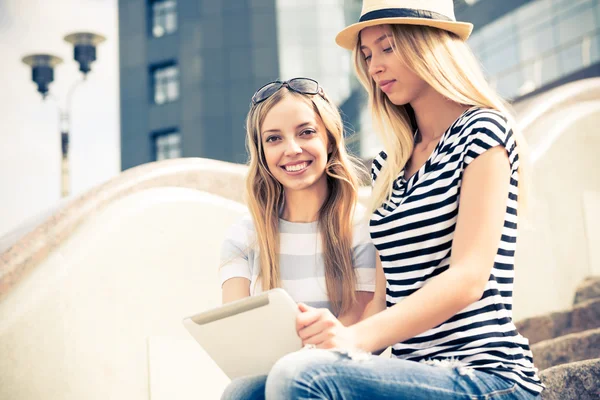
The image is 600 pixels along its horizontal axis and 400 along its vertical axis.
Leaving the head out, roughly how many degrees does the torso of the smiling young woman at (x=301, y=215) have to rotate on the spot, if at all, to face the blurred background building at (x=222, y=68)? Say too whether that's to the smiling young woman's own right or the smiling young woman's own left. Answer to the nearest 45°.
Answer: approximately 180°

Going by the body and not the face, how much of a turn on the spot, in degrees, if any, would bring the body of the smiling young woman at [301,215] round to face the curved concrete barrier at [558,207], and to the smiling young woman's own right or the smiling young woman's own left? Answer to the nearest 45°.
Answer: approximately 135° to the smiling young woman's own left

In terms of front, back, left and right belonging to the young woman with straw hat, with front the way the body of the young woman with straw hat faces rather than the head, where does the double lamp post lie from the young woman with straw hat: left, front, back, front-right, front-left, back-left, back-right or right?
right

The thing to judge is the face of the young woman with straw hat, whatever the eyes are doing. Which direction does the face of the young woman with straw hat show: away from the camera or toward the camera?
toward the camera

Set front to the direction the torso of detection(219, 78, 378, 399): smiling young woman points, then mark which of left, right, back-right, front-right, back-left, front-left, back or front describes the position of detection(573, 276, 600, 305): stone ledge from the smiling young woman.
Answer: back-left

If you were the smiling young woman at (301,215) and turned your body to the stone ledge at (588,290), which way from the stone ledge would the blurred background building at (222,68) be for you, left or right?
left

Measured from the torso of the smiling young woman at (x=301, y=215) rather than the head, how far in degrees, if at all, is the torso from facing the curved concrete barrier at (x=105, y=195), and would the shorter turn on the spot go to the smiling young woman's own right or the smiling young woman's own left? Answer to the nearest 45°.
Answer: approximately 135° to the smiling young woman's own right

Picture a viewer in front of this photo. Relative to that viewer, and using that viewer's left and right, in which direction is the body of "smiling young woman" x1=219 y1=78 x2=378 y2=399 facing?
facing the viewer

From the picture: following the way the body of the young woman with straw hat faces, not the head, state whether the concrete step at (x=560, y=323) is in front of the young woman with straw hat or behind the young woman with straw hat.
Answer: behind

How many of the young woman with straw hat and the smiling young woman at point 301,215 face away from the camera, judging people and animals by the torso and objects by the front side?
0

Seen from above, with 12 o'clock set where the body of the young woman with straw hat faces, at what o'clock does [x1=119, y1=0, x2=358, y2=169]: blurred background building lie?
The blurred background building is roughly at 4 o'clock from the young woman with straw hat.
